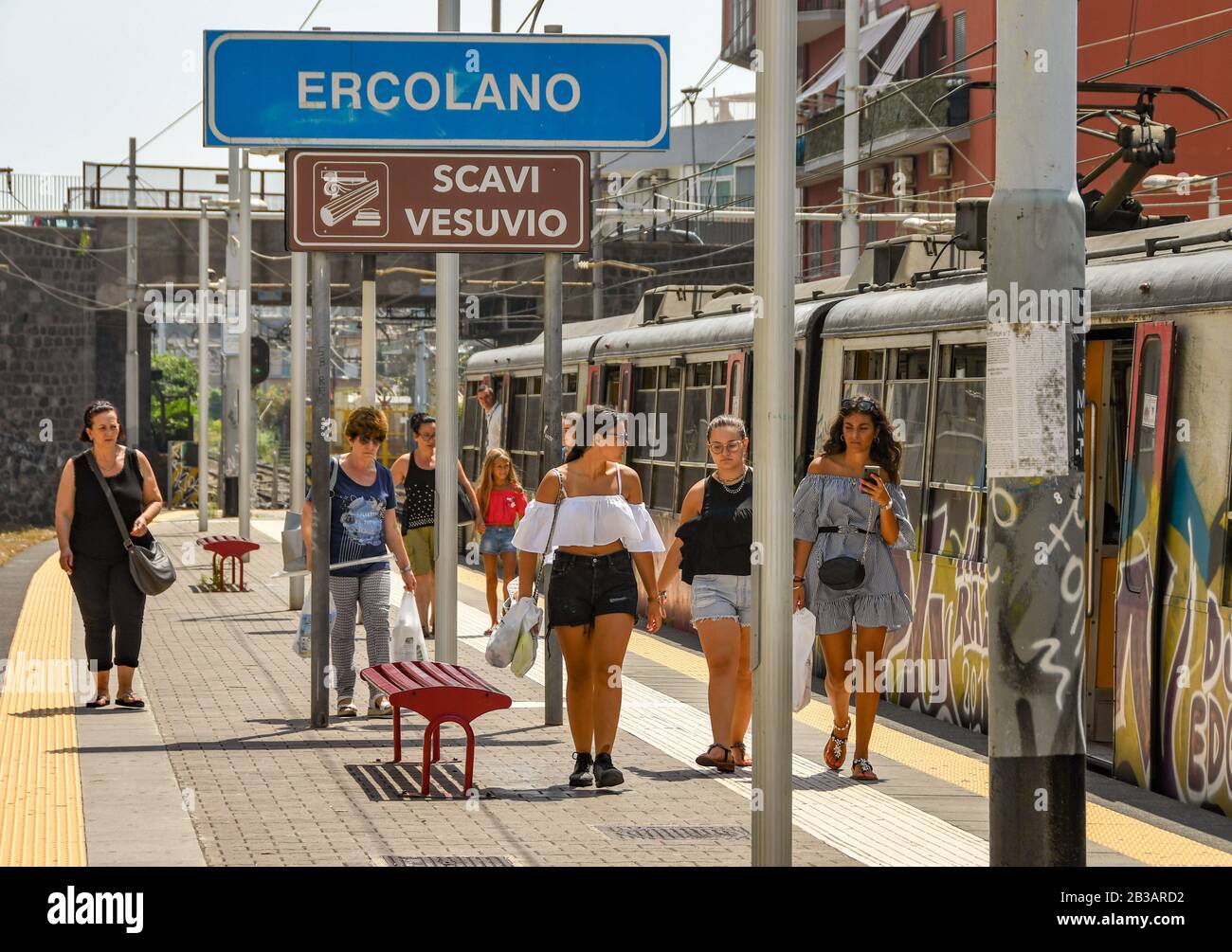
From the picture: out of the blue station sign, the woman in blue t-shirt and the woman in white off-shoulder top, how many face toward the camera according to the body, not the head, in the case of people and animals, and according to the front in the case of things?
3

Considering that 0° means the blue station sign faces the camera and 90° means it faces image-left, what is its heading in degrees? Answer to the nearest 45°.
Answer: approximately 0°

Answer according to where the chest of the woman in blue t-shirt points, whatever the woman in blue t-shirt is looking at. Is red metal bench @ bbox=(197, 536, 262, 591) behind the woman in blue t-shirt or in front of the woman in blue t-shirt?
behind

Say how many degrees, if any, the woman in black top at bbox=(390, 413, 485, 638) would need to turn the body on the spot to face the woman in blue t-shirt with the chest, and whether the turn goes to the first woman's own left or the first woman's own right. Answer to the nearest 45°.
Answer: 0° — they already face them

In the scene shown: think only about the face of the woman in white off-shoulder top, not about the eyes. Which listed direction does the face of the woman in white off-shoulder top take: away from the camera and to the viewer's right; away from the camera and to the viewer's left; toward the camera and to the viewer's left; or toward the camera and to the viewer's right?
toward the camera and to the viewer's right

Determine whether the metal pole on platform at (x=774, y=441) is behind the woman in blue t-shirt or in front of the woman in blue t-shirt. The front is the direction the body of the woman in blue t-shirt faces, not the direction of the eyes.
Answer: in front

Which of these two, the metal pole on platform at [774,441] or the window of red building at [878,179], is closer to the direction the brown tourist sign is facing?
the metal pole on platform

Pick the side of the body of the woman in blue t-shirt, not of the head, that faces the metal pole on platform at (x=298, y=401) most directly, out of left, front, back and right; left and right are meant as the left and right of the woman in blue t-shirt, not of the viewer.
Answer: back

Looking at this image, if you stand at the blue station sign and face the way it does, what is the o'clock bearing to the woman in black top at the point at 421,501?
The woman in black top is roughly at 6 o'clock from the blue station sign.
